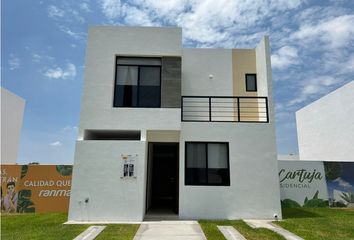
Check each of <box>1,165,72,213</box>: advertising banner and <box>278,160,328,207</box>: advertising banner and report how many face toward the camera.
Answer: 2

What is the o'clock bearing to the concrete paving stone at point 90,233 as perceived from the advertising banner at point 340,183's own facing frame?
The concrete paving stone is roughly at 1 o'clock from the advertising banner.

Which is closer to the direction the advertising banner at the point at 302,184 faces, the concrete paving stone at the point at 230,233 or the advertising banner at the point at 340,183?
the concrete paving stone

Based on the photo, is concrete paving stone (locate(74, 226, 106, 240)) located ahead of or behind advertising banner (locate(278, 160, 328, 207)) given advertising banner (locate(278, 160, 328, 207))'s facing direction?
ahead

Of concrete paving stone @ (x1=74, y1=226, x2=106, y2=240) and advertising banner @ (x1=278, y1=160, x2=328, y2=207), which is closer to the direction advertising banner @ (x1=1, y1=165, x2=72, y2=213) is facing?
the concrete paving stone

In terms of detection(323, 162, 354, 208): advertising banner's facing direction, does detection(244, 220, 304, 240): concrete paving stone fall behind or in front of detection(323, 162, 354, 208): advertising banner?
in front

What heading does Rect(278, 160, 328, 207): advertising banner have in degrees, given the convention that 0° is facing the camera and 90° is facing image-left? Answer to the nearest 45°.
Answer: approximately 0°

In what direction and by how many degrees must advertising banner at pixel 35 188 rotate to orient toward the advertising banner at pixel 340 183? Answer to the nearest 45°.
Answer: approximately 45° to its left

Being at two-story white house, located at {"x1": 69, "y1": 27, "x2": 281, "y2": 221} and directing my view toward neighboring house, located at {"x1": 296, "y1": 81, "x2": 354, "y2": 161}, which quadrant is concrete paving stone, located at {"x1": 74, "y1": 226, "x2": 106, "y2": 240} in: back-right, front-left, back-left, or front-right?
back-right

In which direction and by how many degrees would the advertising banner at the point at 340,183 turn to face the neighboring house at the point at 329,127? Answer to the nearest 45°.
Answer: approximately 180°

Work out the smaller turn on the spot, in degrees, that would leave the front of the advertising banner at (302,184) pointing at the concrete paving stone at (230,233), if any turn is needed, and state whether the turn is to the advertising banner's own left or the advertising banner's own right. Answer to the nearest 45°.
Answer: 0° — it already faces it

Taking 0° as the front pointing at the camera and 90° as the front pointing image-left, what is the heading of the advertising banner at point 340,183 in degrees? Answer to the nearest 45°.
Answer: approximately 0°

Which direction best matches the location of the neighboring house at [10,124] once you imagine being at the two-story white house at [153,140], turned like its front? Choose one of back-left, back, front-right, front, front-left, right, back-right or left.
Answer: back-right

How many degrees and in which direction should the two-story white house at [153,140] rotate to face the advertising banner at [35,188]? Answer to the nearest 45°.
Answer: approximately 135° to its right
